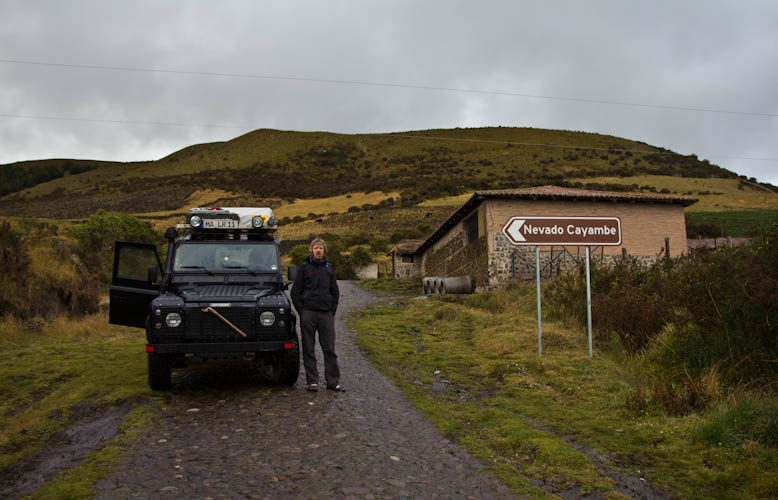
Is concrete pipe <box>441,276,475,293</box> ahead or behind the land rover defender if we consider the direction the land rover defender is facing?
behind

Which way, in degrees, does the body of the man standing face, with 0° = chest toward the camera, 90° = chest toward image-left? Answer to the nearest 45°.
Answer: approximately 0°

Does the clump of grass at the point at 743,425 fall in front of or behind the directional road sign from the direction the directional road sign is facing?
in front

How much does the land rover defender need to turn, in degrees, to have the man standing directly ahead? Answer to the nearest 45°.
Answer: approximately 45° to its left

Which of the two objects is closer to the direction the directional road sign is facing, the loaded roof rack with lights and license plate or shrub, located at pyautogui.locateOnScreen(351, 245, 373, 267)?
the loaded roof rack with lights and license plate

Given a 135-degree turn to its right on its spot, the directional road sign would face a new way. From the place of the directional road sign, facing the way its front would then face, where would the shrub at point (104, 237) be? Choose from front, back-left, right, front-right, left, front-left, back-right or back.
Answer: front

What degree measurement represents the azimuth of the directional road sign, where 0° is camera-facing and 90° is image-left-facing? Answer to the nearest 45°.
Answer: approximately 0°

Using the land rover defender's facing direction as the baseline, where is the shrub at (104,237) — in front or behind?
behind

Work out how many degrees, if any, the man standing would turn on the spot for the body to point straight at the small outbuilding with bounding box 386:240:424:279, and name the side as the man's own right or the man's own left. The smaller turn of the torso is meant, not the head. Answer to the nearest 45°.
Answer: approximately 180°
